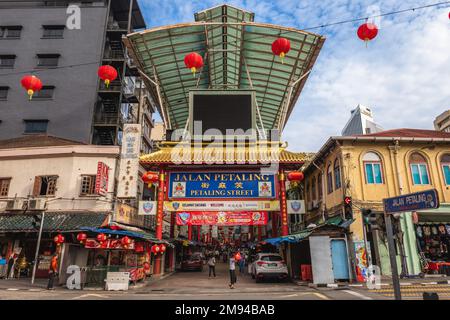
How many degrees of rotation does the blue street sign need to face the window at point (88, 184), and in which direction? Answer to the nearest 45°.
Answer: approximately 45° to its right

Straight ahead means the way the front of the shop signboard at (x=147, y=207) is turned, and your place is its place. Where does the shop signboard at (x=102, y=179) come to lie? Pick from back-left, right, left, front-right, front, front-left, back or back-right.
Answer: right

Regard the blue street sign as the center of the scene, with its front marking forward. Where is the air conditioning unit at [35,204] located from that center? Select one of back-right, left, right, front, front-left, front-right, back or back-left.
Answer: front-right

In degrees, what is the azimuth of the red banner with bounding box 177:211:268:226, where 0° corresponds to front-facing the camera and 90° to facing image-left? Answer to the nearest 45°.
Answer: approximately 0°

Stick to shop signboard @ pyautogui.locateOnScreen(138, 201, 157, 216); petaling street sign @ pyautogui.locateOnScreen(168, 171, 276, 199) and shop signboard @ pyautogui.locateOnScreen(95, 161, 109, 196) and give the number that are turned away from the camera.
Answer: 0

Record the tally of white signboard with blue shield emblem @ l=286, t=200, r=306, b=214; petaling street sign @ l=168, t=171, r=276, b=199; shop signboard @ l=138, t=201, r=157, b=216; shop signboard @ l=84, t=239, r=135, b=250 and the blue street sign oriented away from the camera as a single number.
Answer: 0

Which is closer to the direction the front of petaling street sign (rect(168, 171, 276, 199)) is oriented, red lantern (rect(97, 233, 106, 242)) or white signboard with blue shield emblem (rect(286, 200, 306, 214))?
the red lantern

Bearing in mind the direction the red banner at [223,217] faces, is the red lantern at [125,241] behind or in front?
in front

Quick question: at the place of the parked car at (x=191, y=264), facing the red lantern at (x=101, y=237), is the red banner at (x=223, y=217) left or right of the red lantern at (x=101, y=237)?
left

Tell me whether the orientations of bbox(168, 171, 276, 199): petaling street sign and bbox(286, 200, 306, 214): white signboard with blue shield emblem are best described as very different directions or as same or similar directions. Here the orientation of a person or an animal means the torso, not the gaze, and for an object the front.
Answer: same or similar directions

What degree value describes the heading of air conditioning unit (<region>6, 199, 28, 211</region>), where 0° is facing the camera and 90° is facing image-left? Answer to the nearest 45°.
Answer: approximately 0°

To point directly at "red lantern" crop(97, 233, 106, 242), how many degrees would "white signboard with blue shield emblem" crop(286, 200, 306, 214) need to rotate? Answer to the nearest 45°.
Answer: approximately 45° to its right

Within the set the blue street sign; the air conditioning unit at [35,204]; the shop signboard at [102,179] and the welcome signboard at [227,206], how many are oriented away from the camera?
0

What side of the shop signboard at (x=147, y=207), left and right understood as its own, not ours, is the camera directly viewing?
front

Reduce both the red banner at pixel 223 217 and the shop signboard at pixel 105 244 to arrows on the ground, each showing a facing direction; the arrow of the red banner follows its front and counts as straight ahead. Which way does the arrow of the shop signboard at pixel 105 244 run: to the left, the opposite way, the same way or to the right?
the same way
